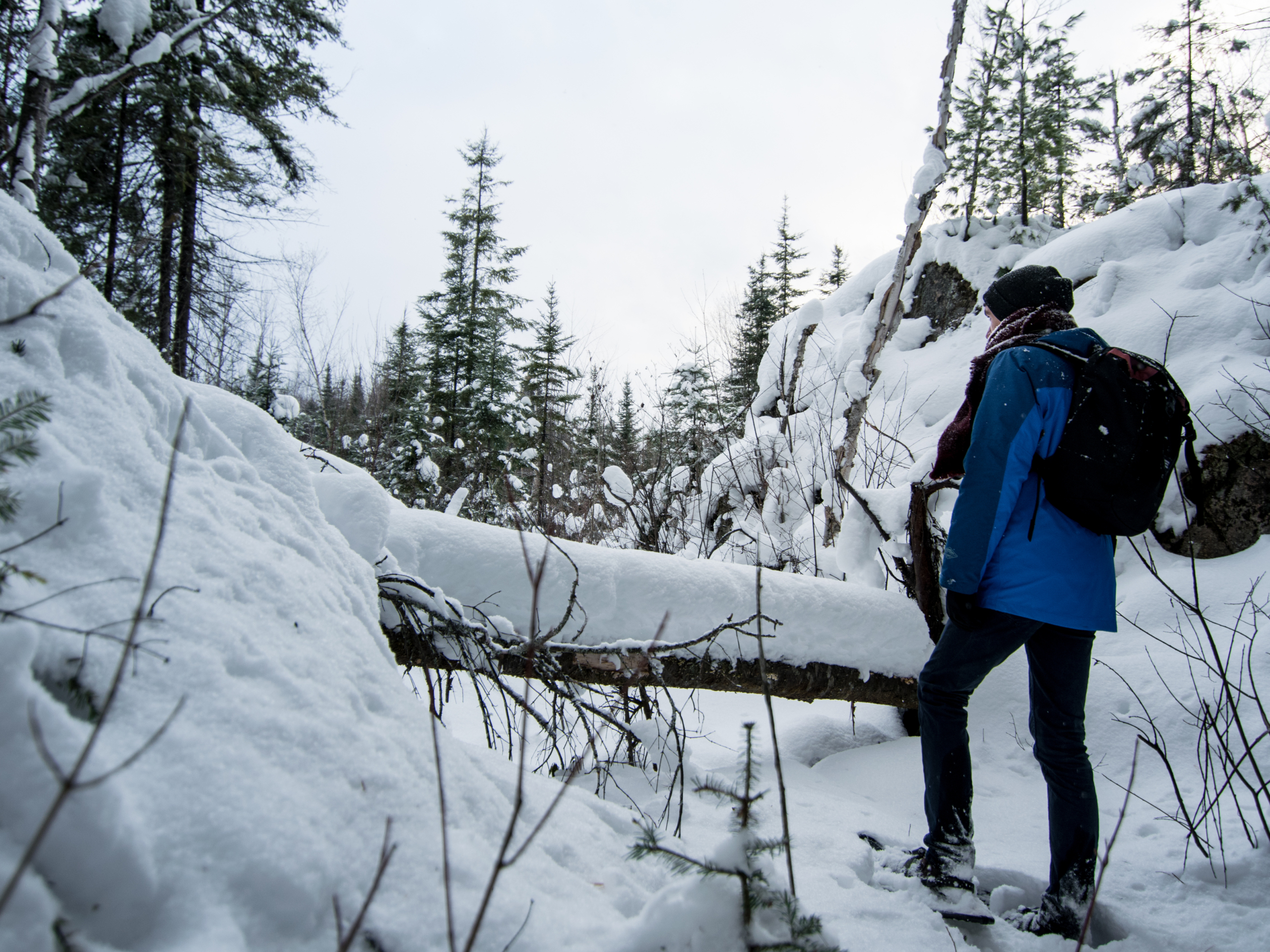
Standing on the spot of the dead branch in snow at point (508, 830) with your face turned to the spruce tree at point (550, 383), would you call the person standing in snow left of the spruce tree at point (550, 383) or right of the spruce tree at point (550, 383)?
right

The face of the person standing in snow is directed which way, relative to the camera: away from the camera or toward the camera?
away from the camera

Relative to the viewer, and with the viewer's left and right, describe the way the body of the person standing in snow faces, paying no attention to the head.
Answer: facing away from the viewer and to the left of the viewer

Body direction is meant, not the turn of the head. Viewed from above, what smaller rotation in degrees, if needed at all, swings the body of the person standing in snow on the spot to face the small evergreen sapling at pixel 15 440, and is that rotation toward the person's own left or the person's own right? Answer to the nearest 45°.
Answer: approximately 90° to the person's own left

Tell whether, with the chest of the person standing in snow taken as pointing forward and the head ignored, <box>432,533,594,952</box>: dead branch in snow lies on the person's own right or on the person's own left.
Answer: on the person's own left

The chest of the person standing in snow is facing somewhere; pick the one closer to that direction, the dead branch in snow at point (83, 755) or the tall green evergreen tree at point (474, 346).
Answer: the tall green evergreen tree

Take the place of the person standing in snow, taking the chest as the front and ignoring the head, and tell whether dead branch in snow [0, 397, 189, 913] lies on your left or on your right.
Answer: on your left
